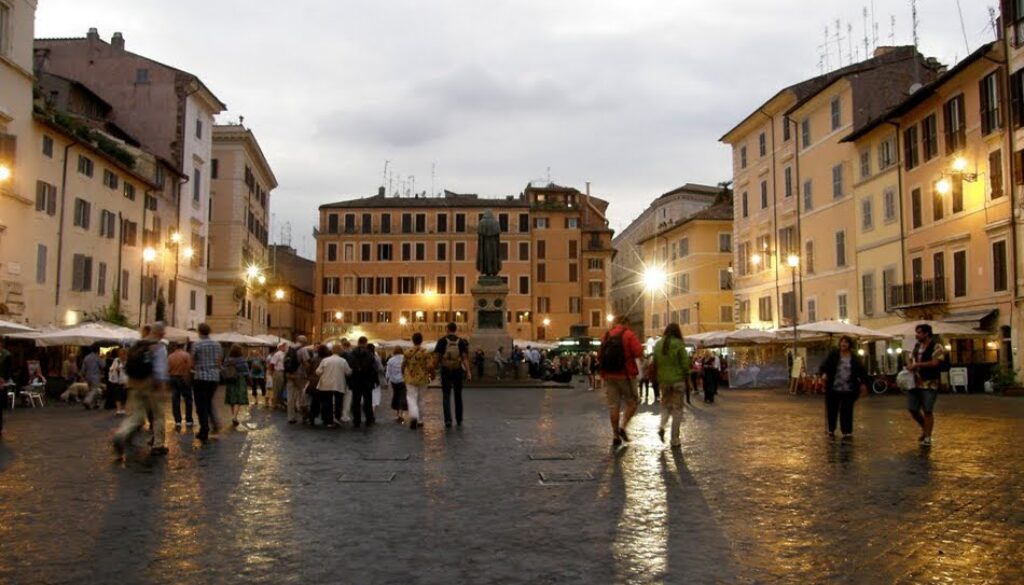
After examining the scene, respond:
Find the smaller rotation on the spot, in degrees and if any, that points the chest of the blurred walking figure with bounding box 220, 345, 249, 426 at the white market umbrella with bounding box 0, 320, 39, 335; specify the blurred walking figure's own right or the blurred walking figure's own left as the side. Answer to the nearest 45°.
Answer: approximately 45° to the blurred walking figure's own left

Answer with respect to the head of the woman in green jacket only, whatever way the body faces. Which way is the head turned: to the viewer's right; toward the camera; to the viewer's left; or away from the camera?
away from the camera

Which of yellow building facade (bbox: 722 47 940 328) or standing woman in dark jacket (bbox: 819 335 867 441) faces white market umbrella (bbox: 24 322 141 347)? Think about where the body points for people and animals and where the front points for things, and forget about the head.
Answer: the yellow building facade

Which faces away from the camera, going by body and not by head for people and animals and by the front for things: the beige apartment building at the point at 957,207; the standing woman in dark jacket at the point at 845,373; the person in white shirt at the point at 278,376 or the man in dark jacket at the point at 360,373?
the man in dark jacket

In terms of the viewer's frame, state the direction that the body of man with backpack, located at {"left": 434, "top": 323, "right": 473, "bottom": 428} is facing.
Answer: away from the camera

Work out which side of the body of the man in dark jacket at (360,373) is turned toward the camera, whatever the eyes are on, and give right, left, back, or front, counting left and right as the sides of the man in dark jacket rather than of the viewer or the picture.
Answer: back

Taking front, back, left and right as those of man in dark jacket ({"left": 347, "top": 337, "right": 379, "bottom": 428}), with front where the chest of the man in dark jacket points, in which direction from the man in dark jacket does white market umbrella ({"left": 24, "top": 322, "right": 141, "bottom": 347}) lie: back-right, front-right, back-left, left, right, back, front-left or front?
front-left

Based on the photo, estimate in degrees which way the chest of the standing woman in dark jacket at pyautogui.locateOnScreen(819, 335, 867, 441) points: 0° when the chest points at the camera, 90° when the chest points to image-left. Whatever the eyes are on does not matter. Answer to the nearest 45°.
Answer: approximately 0°

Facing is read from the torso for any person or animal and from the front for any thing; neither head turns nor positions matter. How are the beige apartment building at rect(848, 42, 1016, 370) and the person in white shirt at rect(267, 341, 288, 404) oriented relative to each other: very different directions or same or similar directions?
very different directions

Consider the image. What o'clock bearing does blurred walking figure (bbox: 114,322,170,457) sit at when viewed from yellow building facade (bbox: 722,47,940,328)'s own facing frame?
The blurred walking figure is roughly at 11 o'clock from the yellow building facade.

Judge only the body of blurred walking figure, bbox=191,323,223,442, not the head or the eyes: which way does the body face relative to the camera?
away from the camera

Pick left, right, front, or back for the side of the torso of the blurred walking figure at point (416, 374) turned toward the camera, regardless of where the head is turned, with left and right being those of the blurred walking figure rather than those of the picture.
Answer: back
